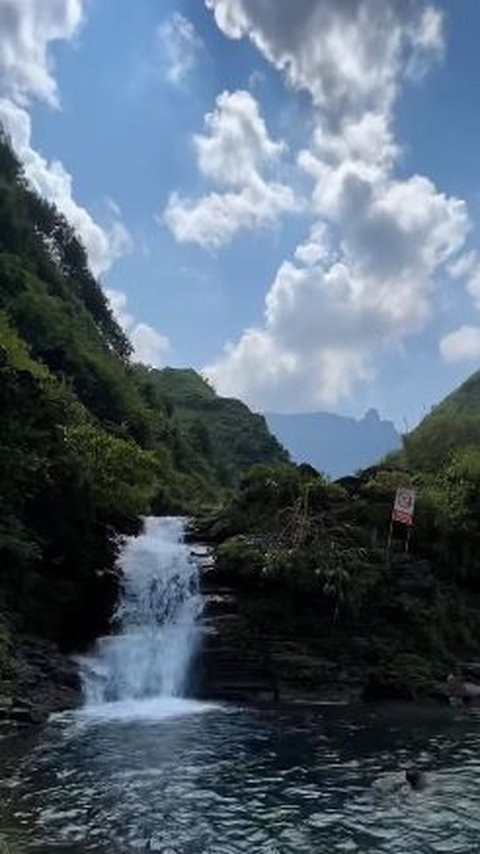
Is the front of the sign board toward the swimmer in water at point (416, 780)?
yes

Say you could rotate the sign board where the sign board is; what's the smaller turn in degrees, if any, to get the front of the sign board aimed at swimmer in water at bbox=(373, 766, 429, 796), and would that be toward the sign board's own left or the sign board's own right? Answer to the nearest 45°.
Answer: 0° — it already faces them

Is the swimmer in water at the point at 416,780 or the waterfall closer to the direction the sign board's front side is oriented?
the swimmer in water

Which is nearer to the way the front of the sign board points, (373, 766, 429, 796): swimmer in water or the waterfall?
the swimmer in water

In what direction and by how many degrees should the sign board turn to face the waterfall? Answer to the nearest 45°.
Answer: approximately 90° to its right

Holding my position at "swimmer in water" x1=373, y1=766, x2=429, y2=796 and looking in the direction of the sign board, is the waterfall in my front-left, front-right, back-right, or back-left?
front-left

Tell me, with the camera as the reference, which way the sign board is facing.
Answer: facing the viewer
